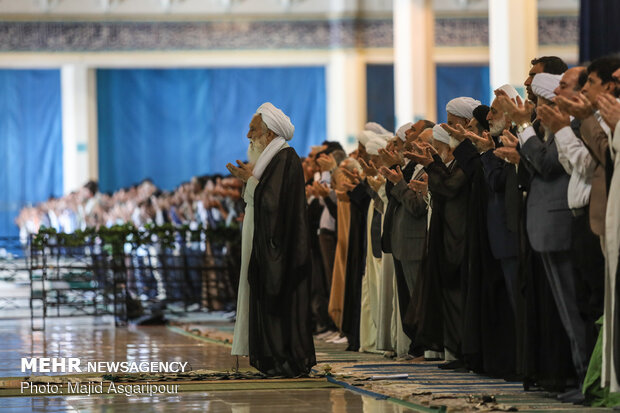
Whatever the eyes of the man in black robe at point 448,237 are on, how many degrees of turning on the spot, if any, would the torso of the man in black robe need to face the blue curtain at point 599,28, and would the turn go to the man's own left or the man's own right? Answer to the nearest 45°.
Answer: approximately 90° to the man's own right

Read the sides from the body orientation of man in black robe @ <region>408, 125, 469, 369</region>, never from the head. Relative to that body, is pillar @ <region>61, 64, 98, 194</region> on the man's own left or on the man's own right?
on the man's own right

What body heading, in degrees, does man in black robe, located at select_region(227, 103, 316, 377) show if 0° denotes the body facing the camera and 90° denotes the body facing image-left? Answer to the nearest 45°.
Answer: approximately 90°

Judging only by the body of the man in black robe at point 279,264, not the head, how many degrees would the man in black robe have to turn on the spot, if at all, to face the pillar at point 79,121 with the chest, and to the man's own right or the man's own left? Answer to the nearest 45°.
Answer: approximately 90° to the man's own right

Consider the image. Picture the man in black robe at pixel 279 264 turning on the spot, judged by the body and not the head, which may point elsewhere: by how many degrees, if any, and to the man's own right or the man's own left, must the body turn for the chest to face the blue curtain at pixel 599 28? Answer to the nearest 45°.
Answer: approximately 135° to the man's own right

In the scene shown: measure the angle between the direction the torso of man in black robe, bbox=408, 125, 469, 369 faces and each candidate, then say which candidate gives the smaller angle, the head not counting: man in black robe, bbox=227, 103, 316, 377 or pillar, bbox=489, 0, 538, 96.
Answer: the man in black robe

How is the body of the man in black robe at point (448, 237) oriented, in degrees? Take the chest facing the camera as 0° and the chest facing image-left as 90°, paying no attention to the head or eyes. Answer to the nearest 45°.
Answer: approximately 90°

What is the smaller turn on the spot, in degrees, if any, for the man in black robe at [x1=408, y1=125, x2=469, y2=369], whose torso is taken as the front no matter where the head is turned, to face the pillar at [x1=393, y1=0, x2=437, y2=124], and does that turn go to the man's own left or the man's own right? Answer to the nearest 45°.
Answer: approximately 90° to the man's own right

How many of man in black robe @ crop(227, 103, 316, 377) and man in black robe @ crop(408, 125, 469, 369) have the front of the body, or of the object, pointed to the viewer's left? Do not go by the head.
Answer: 2
